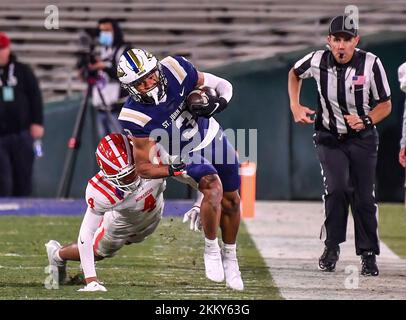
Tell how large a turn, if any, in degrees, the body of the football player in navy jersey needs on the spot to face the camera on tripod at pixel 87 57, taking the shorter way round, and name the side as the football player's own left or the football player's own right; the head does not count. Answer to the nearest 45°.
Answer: approximately 180°

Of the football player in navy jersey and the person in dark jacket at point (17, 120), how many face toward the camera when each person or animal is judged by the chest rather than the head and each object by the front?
2

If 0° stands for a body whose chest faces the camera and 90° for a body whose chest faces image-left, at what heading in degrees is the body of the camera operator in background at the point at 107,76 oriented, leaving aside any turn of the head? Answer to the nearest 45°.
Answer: approximately 45°

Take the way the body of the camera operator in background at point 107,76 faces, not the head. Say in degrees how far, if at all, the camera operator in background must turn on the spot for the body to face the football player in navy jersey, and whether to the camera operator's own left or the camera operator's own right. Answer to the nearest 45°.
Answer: approximately 45° to the camera operator's own left

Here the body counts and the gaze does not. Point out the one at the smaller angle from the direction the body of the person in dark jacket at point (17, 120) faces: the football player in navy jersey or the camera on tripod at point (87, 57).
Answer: the football player in navy jersey

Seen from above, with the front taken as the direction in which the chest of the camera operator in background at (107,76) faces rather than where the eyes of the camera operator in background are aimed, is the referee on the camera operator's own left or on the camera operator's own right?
on the camera operator's own left

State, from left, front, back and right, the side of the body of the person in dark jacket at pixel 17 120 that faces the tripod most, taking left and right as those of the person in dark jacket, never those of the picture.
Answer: left
